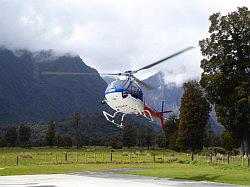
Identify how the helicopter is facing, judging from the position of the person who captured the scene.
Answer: facing the viewer and to the left of the viewer
